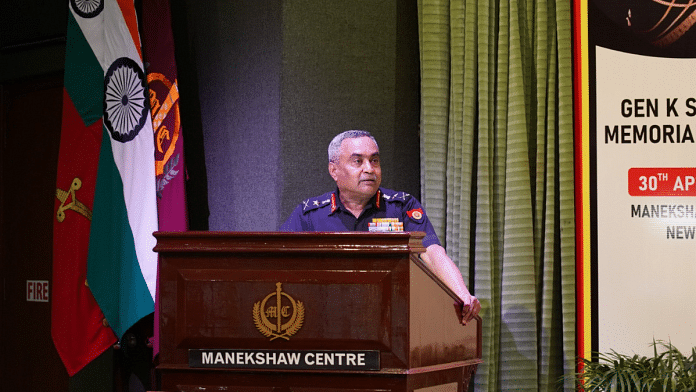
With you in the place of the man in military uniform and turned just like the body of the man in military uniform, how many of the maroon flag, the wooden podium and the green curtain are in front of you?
1

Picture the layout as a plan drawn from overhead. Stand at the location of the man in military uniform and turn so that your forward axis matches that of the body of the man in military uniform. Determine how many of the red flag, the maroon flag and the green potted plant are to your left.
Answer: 1

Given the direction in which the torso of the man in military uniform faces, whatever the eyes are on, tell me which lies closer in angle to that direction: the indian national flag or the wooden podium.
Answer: the wooden podium

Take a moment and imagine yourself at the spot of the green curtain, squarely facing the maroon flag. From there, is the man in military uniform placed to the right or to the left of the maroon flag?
left

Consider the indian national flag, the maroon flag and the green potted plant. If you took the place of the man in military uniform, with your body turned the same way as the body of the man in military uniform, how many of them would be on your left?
1

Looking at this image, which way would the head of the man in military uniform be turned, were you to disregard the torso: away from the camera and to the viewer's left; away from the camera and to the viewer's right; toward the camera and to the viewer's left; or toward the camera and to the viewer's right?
toward the camera and to the viewer's right

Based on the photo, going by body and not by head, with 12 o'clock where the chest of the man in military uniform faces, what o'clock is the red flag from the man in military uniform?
The red flag is roughly at 4 o'clock from the man in military uniform.

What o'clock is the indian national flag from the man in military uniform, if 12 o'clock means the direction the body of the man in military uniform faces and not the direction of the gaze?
The indian national flag is roughly at 4 o'clock from the man in military uniform.

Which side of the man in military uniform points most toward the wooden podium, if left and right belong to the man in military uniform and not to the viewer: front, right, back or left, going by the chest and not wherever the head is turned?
front

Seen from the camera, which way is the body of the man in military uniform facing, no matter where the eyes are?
toward the camera

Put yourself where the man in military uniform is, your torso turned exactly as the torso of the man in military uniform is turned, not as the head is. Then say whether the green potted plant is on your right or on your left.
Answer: on your left

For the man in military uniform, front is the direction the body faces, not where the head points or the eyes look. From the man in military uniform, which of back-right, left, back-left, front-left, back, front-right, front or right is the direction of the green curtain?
back-left
